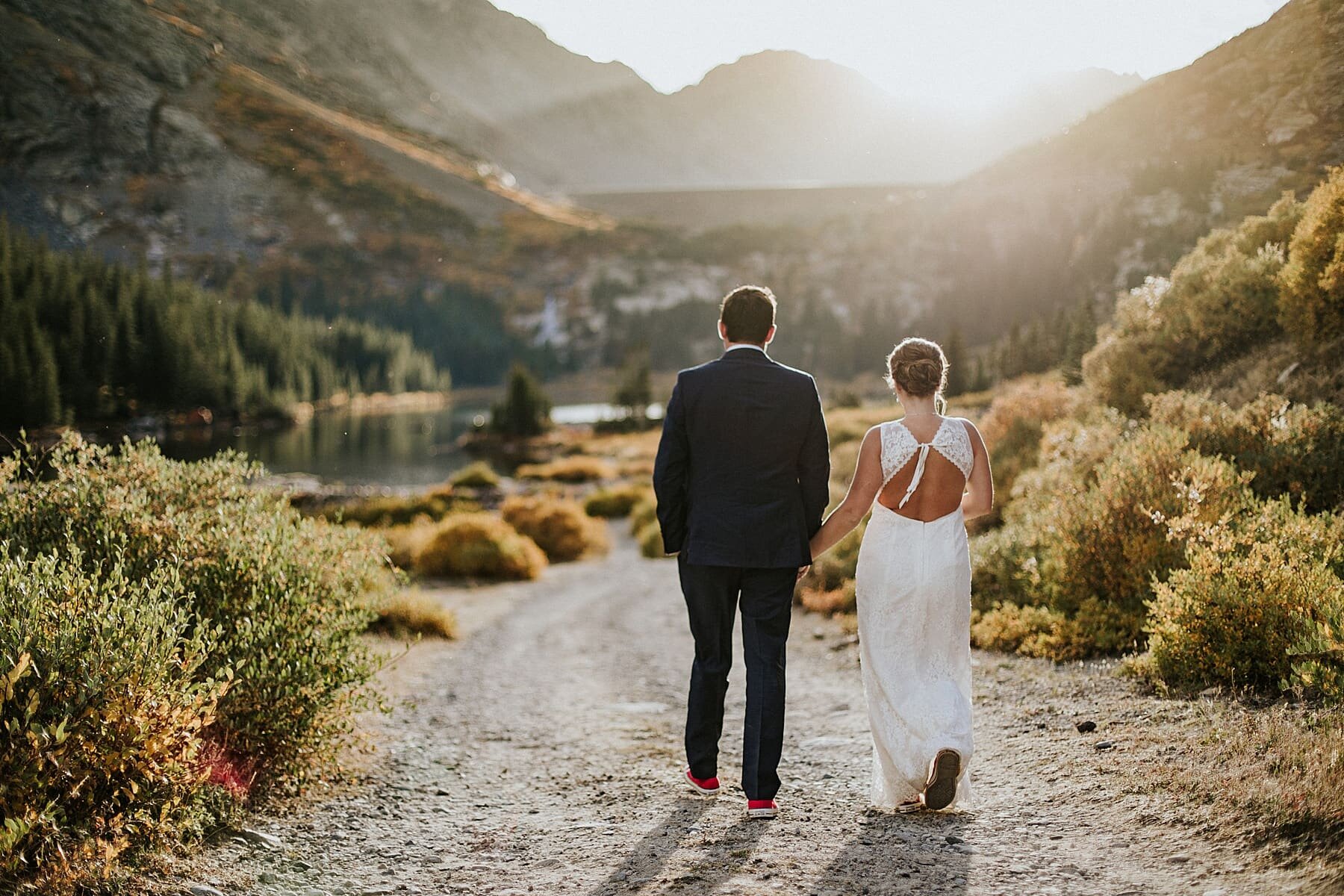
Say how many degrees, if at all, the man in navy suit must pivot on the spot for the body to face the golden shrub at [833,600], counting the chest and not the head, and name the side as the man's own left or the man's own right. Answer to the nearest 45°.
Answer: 0° — they already face it

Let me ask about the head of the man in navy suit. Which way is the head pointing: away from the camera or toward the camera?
away from the camera

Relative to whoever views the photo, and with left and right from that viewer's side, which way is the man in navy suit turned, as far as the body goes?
facing away from the viewer

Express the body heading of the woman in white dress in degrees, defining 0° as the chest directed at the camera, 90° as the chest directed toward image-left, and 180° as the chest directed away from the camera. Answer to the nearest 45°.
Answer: approximately 180°

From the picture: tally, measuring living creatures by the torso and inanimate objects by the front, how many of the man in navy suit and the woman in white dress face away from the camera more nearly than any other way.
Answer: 2

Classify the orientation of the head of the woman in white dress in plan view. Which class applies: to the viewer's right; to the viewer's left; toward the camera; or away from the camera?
away from the camera
